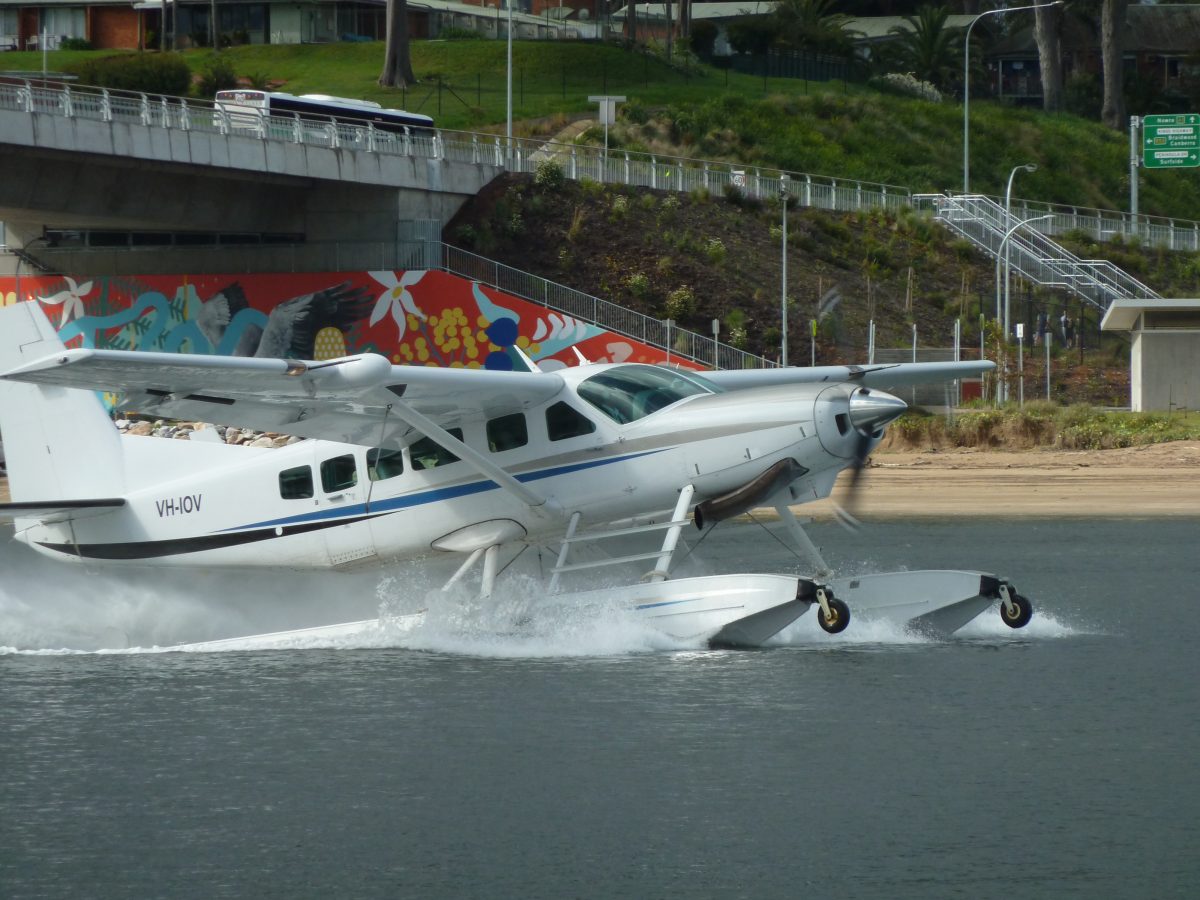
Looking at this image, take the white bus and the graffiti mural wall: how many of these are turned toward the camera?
1

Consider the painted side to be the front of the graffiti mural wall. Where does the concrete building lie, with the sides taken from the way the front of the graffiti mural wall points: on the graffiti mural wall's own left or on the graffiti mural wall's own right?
on the graffiti mural wall's own left

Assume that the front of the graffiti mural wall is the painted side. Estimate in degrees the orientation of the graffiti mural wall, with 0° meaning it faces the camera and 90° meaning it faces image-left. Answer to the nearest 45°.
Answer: approximately 0°

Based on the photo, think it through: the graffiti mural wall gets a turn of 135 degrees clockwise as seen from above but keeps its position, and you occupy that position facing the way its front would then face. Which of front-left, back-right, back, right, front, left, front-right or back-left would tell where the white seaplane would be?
back-left
